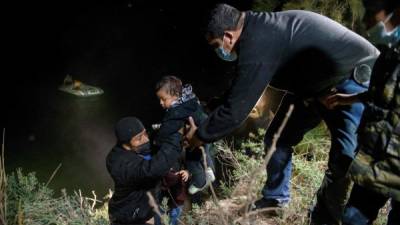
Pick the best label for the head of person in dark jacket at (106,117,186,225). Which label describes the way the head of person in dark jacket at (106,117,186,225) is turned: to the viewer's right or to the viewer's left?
to the viewer's right

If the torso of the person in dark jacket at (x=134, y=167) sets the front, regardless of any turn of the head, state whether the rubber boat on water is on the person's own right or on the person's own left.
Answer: on the person's own left

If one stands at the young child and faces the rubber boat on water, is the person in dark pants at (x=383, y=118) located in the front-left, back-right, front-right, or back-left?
back-right

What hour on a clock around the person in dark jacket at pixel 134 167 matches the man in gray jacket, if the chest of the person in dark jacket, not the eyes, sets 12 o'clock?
The man in gray jacket is roughly at 12 o'clock from the person in dark jacket.

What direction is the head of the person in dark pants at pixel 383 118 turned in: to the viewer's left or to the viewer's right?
to the viewer's left

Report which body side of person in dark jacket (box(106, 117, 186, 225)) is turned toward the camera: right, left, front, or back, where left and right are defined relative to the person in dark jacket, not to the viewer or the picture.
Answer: right
